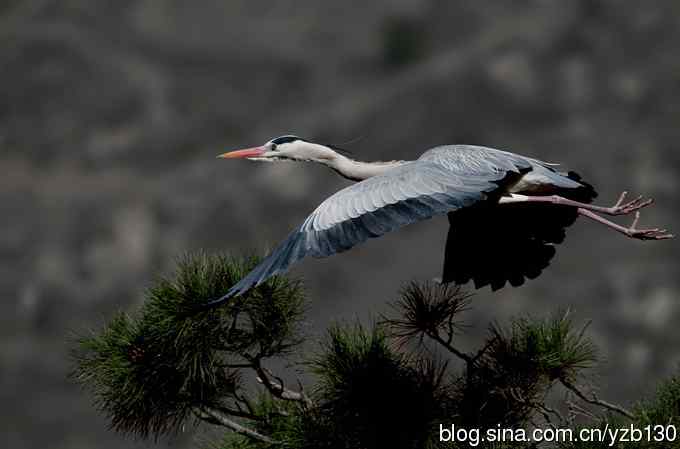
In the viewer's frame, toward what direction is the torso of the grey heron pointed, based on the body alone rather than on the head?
to the viewer's left
